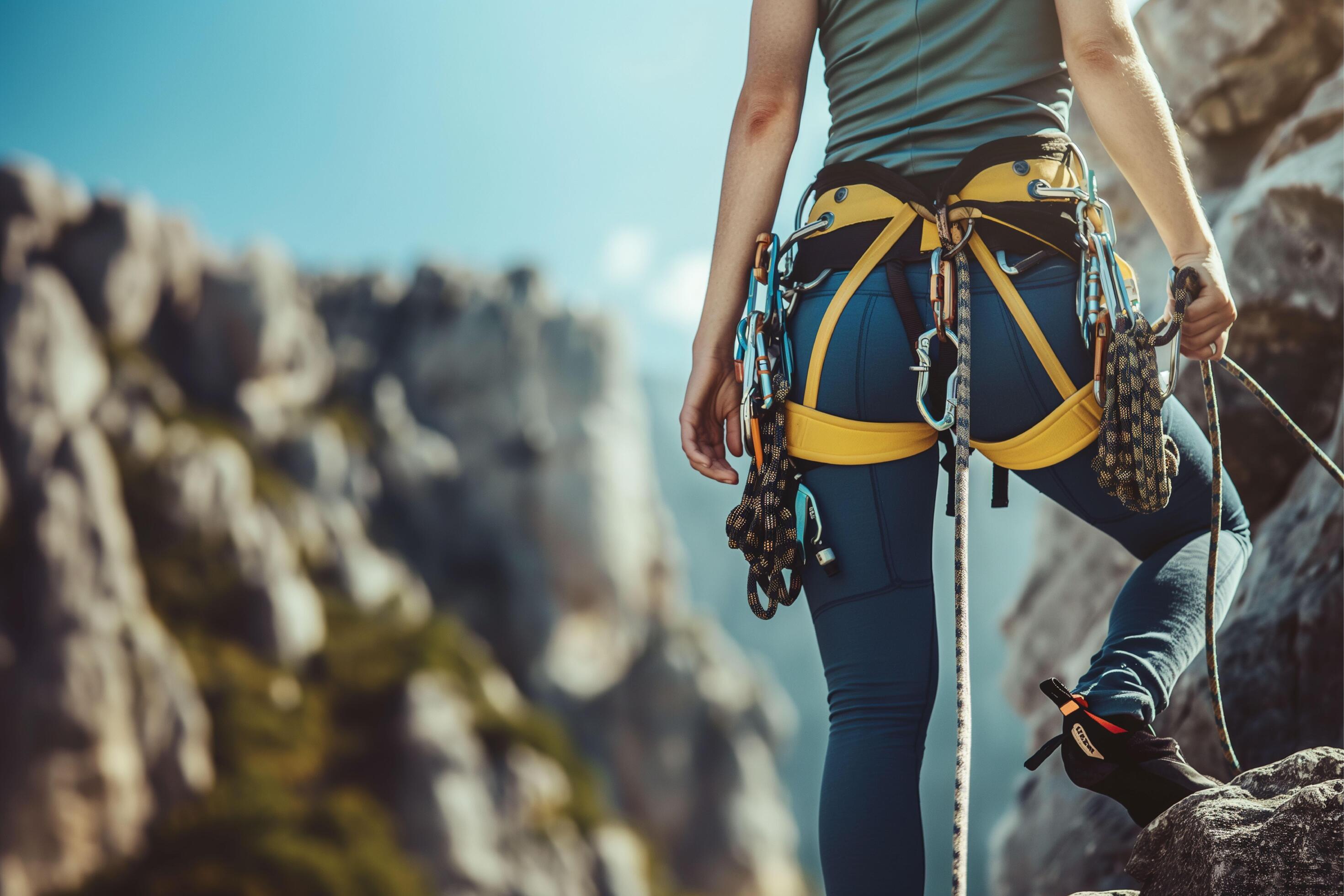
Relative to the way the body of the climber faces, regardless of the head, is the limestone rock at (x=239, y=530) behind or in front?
in front

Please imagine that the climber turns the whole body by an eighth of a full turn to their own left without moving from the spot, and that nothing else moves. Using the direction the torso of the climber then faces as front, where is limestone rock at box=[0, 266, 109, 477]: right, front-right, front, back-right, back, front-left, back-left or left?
front

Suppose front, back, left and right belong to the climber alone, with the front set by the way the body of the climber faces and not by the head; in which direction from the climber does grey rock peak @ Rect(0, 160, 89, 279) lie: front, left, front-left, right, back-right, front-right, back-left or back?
front-left

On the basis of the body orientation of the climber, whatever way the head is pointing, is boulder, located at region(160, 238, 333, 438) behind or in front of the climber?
in front

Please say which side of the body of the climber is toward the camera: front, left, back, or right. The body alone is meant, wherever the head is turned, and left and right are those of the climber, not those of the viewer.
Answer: back
